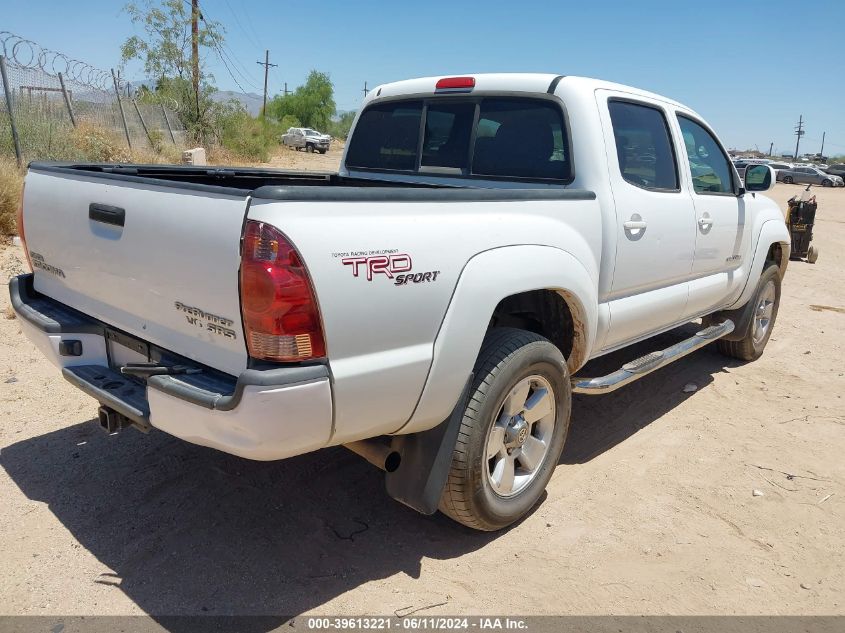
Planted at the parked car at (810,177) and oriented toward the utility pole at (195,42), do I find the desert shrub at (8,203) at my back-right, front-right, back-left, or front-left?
front-left

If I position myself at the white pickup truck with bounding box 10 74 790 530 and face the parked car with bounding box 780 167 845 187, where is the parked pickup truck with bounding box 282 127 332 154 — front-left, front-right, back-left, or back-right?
front-left

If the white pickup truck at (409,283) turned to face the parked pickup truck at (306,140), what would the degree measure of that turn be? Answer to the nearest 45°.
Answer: approximately 45° to its left

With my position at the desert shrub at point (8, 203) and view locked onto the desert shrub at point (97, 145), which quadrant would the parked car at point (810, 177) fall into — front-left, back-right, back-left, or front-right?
front-right

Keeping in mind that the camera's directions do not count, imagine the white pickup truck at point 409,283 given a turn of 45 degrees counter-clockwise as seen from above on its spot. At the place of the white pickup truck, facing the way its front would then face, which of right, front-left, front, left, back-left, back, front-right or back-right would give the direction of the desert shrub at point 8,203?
front-left

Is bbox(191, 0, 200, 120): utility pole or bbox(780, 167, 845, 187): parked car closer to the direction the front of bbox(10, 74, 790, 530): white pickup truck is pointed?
the parked car

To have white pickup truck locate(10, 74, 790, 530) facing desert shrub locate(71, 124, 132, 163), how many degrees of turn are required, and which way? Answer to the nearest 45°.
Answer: approximately 90° to its left

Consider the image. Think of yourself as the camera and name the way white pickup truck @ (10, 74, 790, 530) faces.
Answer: facing away from the viewer and to the right of the viewer

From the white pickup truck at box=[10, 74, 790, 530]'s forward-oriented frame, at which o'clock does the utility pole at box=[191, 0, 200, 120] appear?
The utility pole is roughly at 10 o'clock from the white pickup truck.

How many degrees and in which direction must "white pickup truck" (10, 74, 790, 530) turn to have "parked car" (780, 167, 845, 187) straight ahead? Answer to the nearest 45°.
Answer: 0° — it already faces it

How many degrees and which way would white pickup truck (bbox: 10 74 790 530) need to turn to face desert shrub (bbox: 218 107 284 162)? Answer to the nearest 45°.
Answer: approximately 45° to its left
